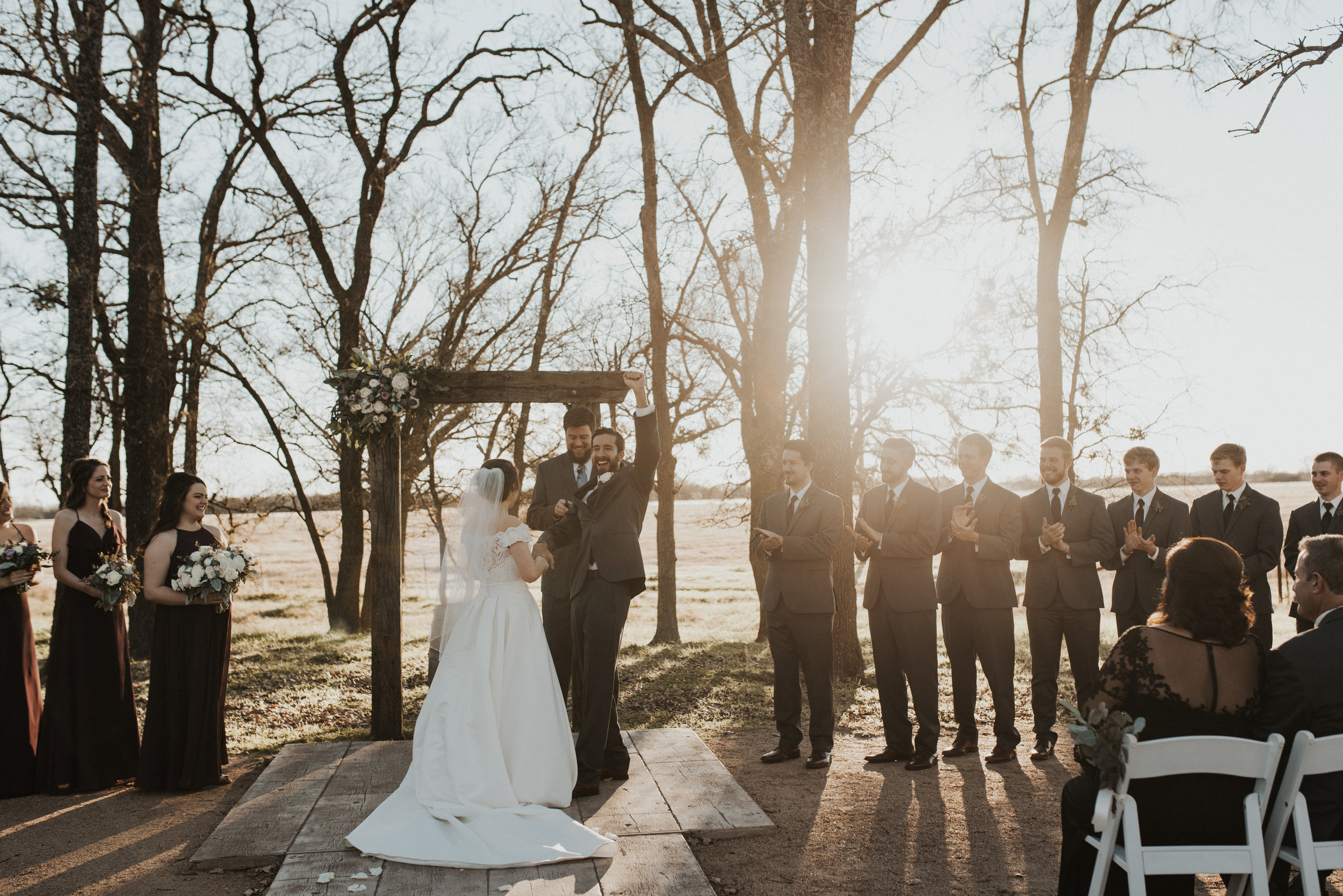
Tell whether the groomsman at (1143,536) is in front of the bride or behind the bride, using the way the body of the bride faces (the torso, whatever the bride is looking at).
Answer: in front

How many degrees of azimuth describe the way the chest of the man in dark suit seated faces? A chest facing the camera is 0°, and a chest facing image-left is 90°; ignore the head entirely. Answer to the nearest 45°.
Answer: approximately 135°

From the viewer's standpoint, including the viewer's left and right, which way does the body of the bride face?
facing away from the viewer and to the right of the viewer

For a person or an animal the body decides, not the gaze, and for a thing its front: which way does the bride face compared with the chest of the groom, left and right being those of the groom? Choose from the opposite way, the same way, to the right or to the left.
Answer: the opposite way

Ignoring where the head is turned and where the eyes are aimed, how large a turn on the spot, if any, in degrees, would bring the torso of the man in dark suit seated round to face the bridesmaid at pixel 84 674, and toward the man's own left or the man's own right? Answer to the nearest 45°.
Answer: approximately 45° to the man's own left
